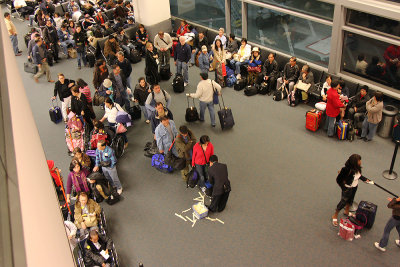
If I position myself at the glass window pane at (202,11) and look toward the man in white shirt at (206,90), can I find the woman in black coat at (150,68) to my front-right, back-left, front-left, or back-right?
front-right

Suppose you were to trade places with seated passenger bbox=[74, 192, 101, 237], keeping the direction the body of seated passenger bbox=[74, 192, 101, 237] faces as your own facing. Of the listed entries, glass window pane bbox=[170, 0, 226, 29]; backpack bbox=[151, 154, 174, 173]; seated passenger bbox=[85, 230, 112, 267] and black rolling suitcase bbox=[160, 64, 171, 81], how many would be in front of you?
1

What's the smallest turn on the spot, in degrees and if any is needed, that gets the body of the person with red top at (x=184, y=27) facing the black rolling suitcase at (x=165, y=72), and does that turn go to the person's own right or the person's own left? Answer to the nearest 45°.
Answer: approximately 45° to the person's own left

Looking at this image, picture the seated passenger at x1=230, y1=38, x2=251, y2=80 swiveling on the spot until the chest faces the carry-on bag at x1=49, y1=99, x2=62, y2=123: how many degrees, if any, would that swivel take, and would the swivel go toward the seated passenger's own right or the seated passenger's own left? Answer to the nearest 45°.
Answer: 0° — they already face it

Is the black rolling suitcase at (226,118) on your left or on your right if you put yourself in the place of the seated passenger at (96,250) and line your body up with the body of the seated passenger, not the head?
on your left

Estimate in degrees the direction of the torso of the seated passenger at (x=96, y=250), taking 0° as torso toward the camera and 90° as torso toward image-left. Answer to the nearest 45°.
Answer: approximately 315°

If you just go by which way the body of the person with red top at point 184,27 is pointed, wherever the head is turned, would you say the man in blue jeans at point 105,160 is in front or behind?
in front

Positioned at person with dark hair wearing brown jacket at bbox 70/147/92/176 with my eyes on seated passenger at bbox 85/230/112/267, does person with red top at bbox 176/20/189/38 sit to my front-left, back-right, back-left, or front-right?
back-left

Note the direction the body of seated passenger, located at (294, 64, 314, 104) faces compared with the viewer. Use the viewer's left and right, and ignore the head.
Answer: facing the viewer and to the left of the viewer

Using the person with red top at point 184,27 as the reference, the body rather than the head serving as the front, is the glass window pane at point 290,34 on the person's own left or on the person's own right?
on the person's own left

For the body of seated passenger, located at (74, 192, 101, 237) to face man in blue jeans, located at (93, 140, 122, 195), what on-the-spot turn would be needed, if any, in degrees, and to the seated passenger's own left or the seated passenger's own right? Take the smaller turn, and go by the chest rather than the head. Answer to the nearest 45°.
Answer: approximately 135° to the seated passenger's own left

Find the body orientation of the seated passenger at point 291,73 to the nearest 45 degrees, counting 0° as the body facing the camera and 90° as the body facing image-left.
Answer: approximately 45°

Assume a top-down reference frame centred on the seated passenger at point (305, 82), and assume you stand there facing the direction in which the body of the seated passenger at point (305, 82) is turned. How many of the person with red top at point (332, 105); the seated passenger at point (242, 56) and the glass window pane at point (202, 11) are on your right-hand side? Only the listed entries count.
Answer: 2

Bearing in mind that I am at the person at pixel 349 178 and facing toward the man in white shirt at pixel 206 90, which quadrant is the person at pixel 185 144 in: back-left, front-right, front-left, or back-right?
front-left

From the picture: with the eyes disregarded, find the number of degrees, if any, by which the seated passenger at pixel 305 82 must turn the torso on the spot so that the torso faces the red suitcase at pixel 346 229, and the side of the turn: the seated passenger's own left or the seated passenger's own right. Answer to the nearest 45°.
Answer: approximately 45° to the seated passenger's own left
